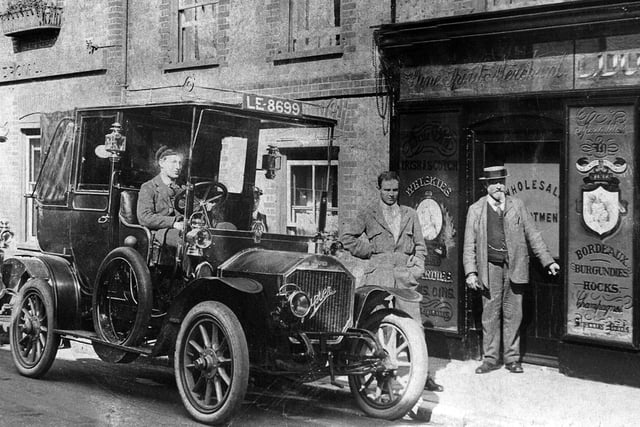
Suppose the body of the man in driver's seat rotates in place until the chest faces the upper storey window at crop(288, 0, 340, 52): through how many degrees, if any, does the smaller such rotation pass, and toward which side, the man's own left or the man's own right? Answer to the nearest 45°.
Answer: approximately 90° to the man's own left

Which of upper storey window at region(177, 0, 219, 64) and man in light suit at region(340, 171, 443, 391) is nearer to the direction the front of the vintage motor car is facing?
the man in light suit

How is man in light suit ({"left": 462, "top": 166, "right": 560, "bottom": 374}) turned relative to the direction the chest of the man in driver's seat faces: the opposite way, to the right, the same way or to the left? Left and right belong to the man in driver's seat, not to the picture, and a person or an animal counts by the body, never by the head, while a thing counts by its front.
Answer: to the right

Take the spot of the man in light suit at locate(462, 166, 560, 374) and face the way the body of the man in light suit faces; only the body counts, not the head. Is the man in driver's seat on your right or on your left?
on your right

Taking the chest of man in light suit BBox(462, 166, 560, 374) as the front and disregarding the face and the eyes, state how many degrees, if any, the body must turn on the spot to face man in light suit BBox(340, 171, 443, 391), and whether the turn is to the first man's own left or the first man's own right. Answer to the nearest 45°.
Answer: approximately 45° to the first man's own right
